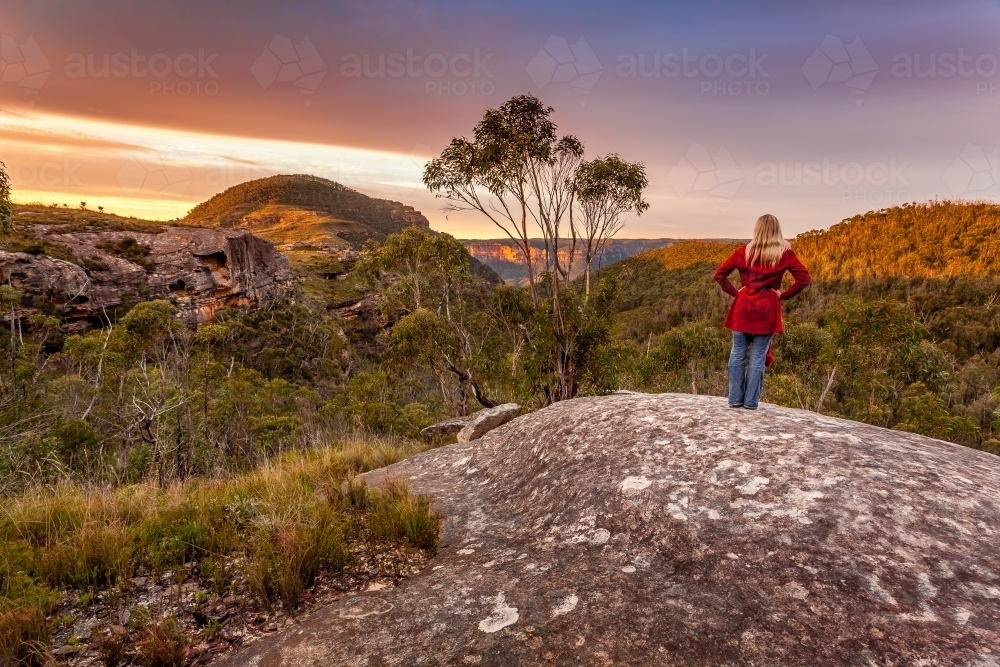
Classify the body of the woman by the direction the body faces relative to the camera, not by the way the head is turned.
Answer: away from the camera

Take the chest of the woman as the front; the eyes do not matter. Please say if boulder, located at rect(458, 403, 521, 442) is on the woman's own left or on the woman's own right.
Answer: on the woman's own left

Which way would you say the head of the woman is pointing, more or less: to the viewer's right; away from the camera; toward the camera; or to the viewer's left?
away from the camera

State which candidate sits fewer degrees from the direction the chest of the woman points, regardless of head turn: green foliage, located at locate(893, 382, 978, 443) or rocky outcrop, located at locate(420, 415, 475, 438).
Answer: the green foliage
